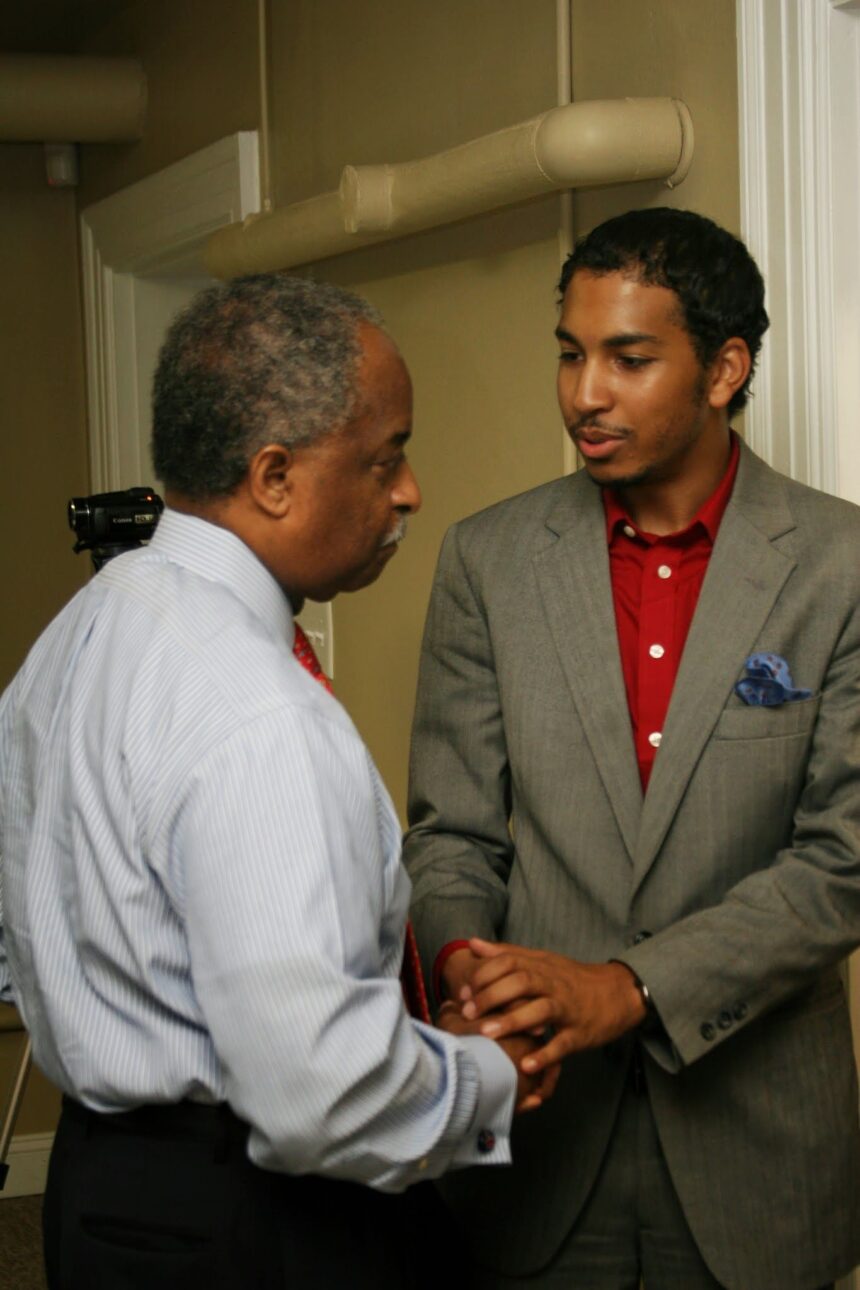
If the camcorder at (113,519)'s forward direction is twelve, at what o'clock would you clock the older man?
The older man is roughly at 9 o'clock from the camcorder.

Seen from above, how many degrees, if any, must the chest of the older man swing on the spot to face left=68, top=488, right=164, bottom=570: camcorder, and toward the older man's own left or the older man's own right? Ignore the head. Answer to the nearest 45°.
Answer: approximately 45° to the older man's own left

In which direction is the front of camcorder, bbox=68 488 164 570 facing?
to the viewer's left

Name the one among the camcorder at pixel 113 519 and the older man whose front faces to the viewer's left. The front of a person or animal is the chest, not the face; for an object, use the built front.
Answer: the camcorder

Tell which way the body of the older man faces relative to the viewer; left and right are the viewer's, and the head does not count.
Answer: facing away from the viewer and to the right of the viewer

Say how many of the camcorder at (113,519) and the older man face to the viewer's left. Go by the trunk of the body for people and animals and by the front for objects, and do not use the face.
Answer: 1

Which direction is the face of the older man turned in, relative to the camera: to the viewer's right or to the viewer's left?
to the viewer's right
